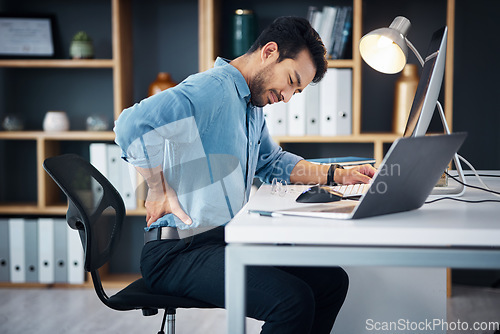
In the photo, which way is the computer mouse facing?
to the viewer's right

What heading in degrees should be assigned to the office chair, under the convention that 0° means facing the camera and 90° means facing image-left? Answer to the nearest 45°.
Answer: approximately 270°

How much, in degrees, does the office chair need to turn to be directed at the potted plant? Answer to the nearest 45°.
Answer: approximately 90° to its left

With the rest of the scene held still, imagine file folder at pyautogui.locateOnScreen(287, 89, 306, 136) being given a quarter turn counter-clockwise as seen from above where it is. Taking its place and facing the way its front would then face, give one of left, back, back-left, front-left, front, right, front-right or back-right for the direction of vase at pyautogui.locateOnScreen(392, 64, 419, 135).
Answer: front

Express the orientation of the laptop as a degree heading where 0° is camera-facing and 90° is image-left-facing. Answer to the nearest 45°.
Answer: approximately 135°

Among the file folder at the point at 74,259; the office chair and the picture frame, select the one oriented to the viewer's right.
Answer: the office chair

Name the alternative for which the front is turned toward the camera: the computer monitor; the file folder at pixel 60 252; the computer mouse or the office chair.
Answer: the file folder

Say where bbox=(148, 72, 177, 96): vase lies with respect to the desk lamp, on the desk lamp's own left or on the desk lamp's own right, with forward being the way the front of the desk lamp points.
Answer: on the desk lamp's own right

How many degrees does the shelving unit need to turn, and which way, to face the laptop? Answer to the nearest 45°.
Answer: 0° — it already faces it

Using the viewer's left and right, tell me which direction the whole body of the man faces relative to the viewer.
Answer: facing to the right of the viewer

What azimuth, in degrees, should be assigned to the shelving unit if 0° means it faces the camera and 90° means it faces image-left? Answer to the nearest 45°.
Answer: approximately 0°

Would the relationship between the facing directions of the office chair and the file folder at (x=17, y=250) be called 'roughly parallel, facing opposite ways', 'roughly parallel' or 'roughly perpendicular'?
roughly perpendicular
